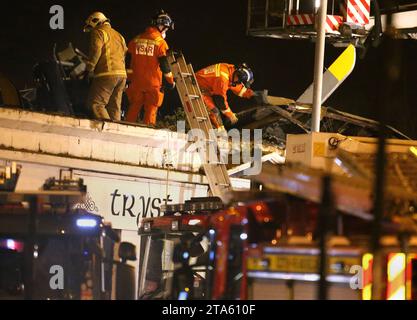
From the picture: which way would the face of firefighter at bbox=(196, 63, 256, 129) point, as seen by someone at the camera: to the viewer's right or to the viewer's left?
to the viewer's right

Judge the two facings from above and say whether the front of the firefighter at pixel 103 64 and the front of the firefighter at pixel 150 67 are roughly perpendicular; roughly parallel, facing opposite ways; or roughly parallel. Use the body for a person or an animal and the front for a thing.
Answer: roughly perpendicular

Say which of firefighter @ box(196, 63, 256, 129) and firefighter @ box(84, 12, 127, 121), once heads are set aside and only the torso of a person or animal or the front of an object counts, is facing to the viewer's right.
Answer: firefighter @ box(196, 63, 256, 129)

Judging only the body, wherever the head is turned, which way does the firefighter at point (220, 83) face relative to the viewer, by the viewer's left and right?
facing to the right of the viewer

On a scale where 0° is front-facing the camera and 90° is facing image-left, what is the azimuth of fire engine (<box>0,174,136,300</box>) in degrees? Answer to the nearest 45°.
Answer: approximately 315°
